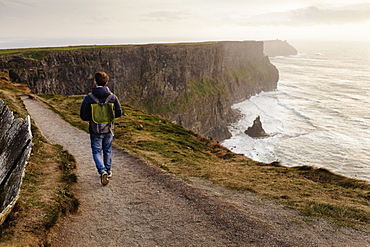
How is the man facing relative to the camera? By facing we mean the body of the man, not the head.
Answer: away from the camera

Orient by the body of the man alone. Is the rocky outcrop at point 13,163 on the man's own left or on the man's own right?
on the man's own left
